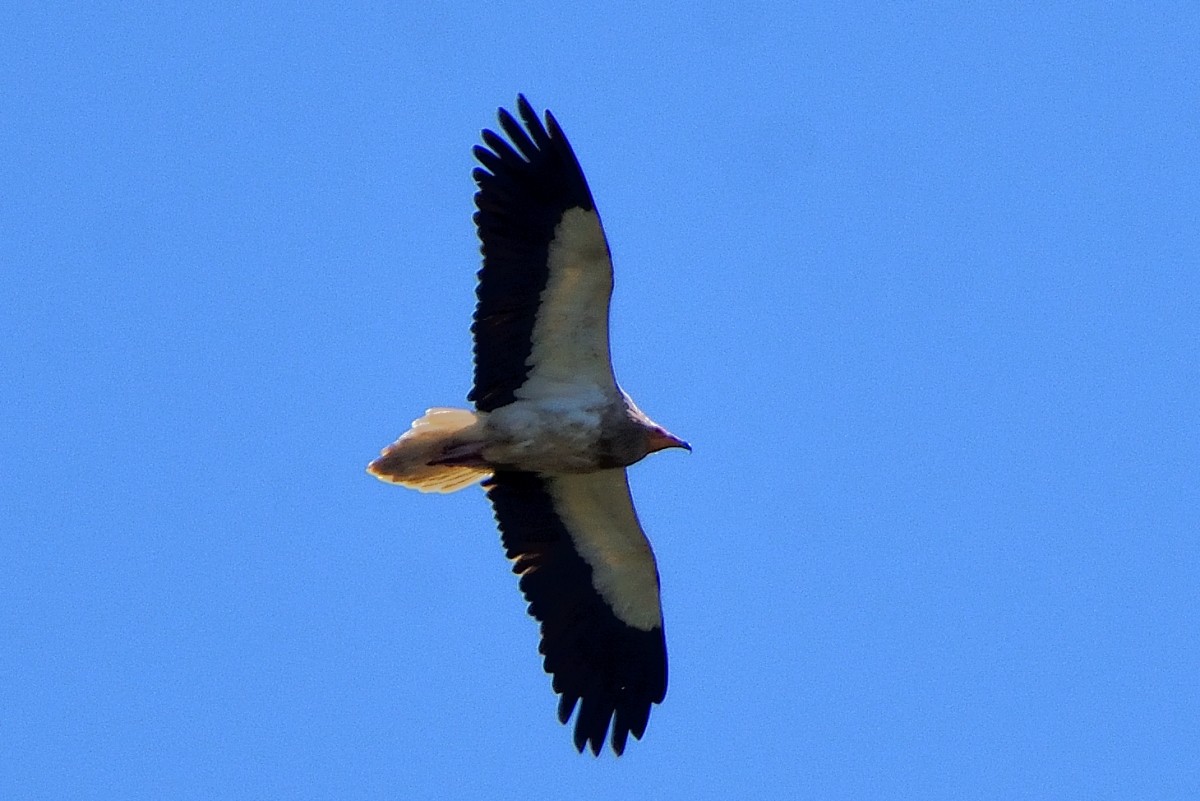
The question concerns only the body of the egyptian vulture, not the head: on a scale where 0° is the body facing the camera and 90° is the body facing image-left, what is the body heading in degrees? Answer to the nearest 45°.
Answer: approximately 270°
